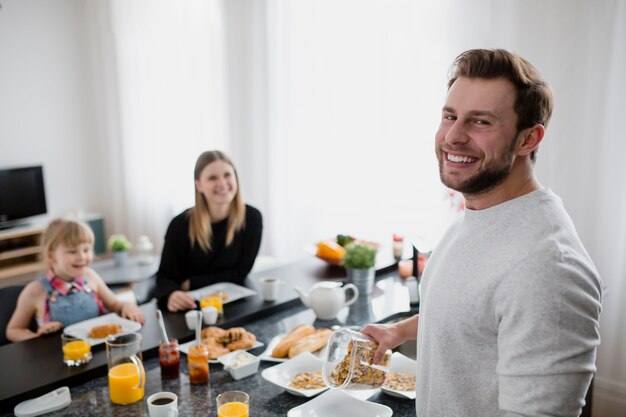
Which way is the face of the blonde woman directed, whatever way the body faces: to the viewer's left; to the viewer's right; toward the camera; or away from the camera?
toward the camera

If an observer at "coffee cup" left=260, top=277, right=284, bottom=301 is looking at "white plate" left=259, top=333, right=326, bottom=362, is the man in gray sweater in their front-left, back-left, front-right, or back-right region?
front-left

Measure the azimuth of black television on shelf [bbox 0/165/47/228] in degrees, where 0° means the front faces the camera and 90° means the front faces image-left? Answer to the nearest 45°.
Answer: approximately 315°

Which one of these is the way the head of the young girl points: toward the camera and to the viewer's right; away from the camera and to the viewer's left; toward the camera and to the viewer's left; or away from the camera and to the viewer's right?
toward the camera and to the viewer's right

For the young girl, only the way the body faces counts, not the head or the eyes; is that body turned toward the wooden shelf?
no

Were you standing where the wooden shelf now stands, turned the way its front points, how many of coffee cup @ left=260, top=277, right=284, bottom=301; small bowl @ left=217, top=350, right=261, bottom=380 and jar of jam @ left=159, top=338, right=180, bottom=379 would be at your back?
0

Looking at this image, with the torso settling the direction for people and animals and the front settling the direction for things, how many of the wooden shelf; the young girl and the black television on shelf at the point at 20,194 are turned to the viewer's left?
0

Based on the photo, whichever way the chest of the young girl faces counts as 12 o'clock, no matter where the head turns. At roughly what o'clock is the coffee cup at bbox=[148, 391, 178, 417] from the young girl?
The coffee cup is roughly at 1 o'clock from the young girl.

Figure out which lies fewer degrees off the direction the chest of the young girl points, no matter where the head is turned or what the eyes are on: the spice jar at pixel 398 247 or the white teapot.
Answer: the white teapot

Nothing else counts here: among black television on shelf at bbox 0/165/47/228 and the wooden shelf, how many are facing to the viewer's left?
0

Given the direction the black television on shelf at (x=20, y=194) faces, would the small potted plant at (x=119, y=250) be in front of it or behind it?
in front

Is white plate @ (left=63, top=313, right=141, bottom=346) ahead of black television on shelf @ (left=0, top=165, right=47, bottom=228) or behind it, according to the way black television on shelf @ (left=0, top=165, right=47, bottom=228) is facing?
ahead

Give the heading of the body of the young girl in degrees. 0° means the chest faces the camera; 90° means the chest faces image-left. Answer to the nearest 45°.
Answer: approximately 315°

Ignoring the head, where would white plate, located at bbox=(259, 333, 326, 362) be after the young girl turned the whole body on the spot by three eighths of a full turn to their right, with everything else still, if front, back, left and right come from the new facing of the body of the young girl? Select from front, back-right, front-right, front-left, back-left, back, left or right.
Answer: back-left
